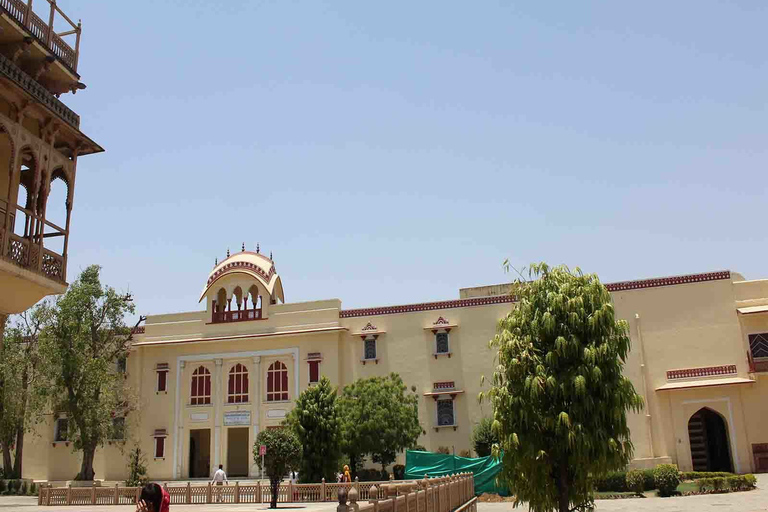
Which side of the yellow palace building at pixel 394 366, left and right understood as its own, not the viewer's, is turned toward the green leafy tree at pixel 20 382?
right

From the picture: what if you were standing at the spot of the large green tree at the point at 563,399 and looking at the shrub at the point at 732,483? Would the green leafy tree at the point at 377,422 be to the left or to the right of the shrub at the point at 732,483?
left

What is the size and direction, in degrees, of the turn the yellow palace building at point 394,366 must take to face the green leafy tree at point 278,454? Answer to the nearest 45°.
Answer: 0° — it already faces it

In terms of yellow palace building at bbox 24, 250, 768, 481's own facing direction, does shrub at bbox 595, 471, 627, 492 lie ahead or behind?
ahead

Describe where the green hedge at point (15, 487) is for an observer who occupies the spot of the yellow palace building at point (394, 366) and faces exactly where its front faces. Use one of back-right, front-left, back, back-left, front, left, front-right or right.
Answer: right

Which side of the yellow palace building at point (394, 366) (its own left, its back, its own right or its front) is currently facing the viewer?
front

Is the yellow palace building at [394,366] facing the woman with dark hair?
yes

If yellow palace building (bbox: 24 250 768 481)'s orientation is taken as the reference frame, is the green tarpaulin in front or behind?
in front

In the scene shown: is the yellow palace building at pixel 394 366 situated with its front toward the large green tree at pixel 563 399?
yes

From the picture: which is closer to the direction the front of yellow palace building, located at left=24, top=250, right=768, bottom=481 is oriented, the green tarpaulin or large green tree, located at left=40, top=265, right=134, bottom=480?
the green tarpaulin

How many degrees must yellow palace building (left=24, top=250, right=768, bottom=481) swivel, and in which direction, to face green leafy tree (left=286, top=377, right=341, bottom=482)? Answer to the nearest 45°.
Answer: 0° — it already faces it
